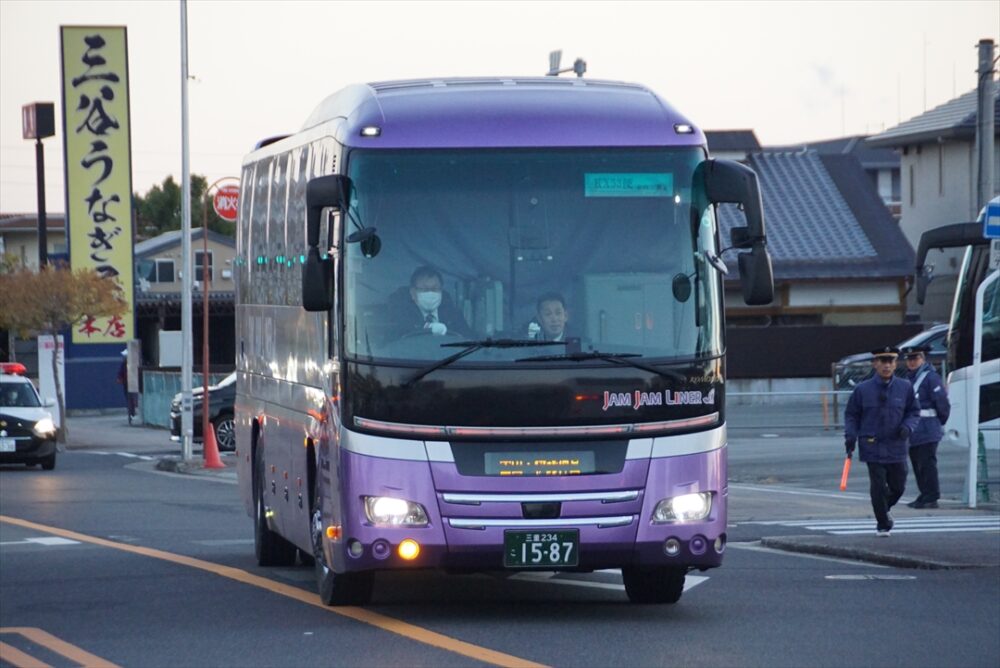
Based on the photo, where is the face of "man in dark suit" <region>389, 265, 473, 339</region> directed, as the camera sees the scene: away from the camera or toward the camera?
toward the camera

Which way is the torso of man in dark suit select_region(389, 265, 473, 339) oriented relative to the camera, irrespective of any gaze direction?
toward the camera

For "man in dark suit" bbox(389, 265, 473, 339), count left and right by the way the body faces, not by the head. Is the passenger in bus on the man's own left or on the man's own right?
on the man's own left

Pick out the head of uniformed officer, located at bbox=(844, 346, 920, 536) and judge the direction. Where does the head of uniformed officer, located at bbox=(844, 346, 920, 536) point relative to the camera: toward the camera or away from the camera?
toward the camera

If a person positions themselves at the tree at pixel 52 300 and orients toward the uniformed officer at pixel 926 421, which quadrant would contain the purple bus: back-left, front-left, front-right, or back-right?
front-right

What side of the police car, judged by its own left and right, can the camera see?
front

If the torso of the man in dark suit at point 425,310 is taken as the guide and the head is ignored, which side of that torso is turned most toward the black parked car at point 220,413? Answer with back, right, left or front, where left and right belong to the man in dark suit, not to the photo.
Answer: back

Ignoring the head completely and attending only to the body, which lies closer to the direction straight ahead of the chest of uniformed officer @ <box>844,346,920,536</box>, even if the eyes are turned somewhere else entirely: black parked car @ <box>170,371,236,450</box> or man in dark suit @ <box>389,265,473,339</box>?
the man in dark suit

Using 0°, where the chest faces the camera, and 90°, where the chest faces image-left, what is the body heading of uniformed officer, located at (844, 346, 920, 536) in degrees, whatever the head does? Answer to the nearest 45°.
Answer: approximately 0°

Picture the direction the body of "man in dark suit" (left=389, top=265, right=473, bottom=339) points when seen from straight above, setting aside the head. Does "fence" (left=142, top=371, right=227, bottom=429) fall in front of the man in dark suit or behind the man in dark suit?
behind

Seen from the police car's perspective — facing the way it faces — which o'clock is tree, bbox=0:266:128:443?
The tree is roughly at 6 o'clock from the police car.

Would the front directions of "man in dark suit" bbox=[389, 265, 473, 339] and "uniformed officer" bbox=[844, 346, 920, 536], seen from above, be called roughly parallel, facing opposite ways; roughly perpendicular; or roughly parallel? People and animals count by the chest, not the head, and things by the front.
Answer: roughly parallel

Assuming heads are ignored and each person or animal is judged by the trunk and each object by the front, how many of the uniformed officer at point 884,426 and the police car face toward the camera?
2

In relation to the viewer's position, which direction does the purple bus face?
facing the viewer

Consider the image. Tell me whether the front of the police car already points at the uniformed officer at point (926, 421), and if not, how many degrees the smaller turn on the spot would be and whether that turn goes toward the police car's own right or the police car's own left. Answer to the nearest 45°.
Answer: approximately 45° to the police car's own left
